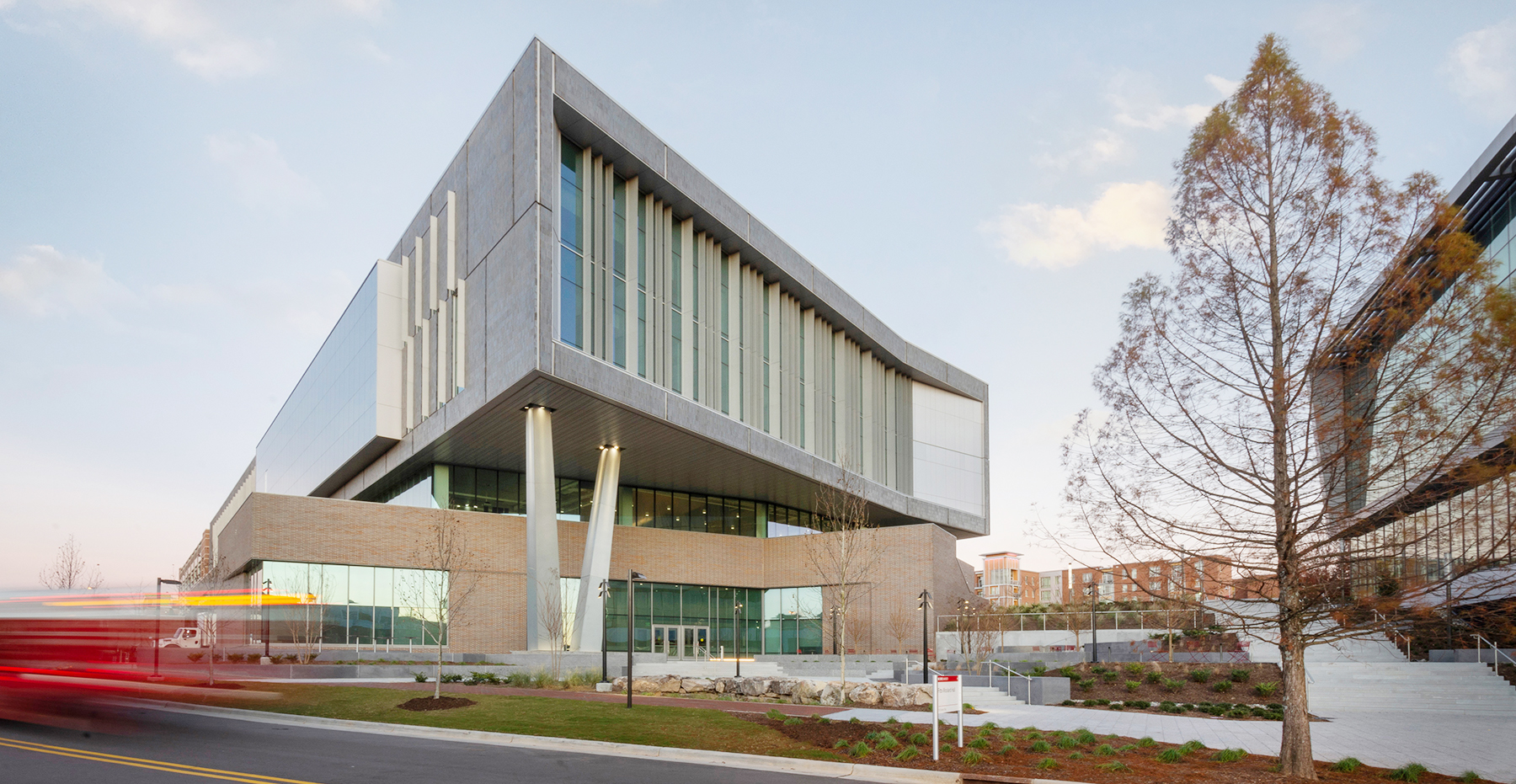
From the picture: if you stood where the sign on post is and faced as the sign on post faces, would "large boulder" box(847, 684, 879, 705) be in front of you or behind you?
behind

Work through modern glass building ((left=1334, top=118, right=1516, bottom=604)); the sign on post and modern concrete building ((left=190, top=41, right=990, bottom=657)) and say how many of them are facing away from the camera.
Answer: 0

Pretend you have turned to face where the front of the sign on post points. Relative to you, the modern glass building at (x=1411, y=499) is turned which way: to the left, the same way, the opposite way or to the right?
to the right

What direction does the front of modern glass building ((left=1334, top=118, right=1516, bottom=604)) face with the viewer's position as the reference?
facing the viewer and to the left of the viewer

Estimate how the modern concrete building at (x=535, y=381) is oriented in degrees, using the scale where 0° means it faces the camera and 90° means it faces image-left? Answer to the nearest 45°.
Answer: approximately 315°

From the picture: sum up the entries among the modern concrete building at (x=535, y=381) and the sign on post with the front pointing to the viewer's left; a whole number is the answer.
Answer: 0

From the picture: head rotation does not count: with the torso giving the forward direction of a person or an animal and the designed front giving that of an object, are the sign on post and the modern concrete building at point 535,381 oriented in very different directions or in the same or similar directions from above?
same or similar directions

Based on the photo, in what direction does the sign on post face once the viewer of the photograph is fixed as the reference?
facing the viewer and to the right of the viewer
